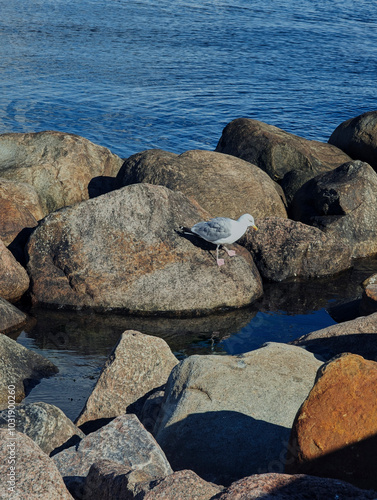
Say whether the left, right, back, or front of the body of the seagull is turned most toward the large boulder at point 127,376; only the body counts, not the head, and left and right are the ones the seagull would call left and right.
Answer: right

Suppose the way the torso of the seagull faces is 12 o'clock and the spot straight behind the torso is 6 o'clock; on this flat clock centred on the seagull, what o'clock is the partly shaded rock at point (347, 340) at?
The partly shaded rock is roughly at 2 o'clock from the seagull.

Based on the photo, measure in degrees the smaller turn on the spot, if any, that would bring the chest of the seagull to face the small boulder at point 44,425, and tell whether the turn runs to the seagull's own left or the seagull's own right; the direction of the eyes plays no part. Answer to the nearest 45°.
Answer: approximately 90° to the seagull's own right

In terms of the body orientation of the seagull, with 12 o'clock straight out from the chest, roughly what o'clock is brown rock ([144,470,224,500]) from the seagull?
The brown rock is roughly at 3 o'clock from the seagull.

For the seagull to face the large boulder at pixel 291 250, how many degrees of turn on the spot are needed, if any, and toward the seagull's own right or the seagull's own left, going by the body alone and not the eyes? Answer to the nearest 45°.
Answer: approximately 45° to the seagull's own left

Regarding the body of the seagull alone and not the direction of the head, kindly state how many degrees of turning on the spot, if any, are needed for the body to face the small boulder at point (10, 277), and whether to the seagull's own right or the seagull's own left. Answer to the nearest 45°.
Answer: approximately 180°

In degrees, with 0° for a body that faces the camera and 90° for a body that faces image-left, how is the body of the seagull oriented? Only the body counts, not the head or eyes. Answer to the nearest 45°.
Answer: approximately 270°

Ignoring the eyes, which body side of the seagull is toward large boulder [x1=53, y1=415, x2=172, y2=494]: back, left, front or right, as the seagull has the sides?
right

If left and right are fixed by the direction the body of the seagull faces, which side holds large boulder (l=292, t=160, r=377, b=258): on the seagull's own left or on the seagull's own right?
on the seagull's own left

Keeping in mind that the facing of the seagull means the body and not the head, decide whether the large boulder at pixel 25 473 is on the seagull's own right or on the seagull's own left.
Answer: on the seagull's own right

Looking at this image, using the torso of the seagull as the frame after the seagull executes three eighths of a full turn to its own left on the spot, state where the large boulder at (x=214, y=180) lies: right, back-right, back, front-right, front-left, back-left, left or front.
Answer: front-right

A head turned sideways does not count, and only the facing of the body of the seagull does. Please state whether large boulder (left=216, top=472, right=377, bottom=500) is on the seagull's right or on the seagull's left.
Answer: on the seagull's right

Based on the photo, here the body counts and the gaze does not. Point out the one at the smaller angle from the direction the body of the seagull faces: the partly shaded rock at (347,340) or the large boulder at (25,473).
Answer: the partly shaded rock
